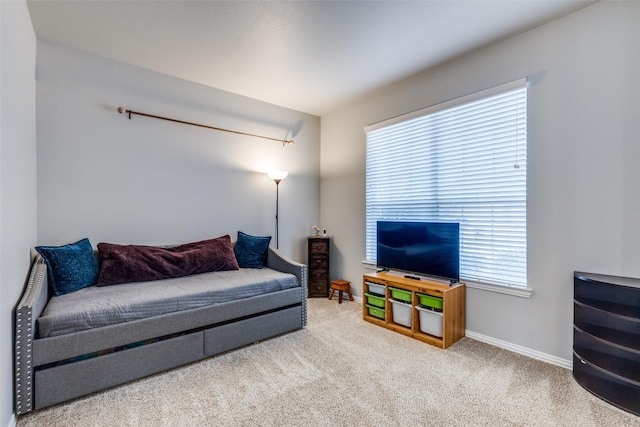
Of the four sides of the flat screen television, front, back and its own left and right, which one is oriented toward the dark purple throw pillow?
front

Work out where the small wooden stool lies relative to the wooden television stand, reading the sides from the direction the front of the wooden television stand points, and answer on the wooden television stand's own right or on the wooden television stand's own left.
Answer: on the wooden television stand's own right

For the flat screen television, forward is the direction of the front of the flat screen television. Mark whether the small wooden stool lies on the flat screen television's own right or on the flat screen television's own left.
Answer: on the flat screen television's own right

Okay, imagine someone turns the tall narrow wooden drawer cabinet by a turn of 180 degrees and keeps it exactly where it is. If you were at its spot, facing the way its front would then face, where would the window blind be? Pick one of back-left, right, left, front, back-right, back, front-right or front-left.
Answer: back-right

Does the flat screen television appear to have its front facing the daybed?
yes

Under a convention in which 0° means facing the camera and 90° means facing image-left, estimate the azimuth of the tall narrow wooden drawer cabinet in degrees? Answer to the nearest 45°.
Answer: approximately 0°

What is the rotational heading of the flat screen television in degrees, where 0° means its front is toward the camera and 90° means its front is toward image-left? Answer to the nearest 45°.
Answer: approximately 45°

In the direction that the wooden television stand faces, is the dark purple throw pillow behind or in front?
in front

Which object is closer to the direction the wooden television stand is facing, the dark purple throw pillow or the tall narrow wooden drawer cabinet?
the dark purple throw pillow

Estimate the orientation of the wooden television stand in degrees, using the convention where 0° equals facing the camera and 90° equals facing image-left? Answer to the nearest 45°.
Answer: approximately 45°

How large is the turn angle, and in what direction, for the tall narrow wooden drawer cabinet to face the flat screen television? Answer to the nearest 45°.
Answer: approximately 45° to its left

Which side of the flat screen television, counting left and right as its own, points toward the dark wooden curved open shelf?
left
